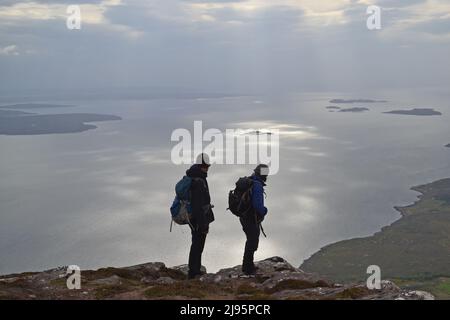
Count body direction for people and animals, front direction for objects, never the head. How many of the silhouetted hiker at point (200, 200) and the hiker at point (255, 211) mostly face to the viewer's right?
2

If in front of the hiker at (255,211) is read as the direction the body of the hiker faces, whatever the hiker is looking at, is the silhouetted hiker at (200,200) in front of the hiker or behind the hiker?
behind

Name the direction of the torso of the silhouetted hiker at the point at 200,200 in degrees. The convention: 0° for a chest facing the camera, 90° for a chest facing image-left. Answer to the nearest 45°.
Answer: approximately 270°

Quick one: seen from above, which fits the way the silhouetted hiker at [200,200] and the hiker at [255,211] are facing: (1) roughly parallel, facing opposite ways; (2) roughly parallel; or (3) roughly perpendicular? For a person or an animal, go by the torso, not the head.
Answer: roughly parallel

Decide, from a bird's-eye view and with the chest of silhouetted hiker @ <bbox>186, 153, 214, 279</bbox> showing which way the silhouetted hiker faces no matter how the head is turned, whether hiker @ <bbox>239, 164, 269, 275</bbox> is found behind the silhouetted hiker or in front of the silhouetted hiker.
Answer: in front

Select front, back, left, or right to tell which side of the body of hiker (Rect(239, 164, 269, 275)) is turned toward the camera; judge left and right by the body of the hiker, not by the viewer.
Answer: right
